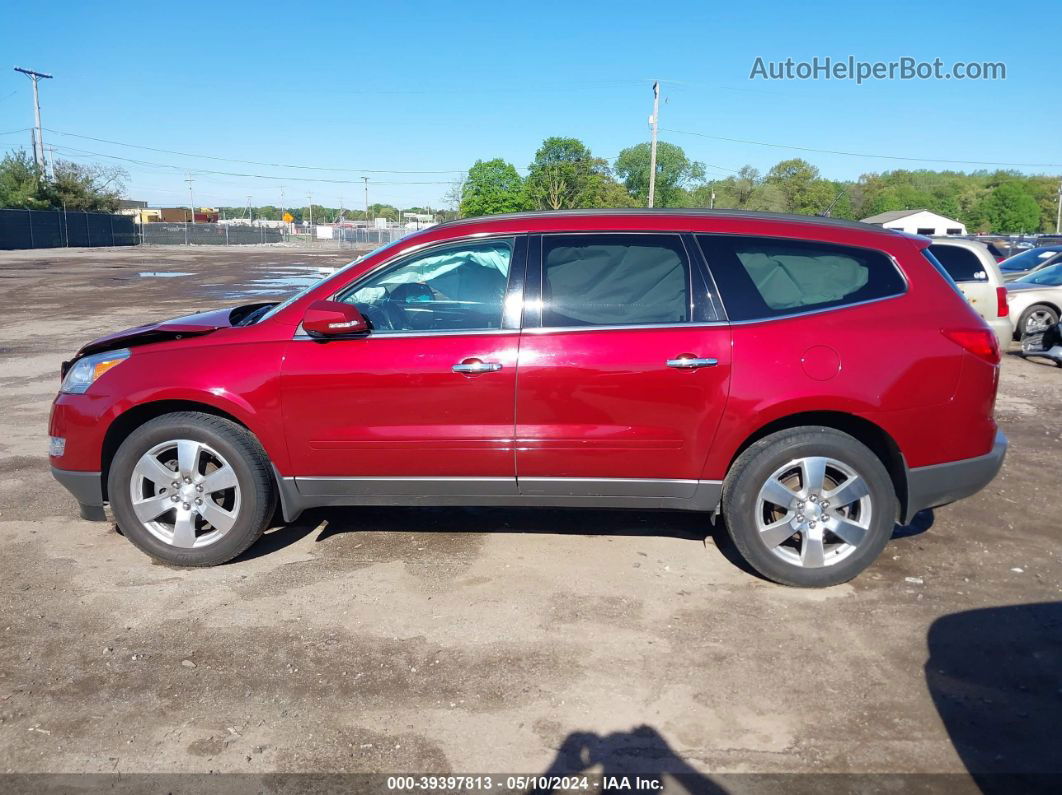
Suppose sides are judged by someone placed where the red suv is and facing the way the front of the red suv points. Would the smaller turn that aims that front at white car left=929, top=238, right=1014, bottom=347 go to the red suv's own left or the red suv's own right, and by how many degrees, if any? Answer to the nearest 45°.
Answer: approximately 135° to the red suv's own right

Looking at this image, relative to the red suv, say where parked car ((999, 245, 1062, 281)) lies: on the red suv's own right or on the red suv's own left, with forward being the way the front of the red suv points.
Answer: on the red suv's own right

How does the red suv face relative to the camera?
to the viewer's left

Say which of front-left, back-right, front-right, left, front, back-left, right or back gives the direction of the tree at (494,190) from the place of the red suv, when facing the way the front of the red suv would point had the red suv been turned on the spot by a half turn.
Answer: left
